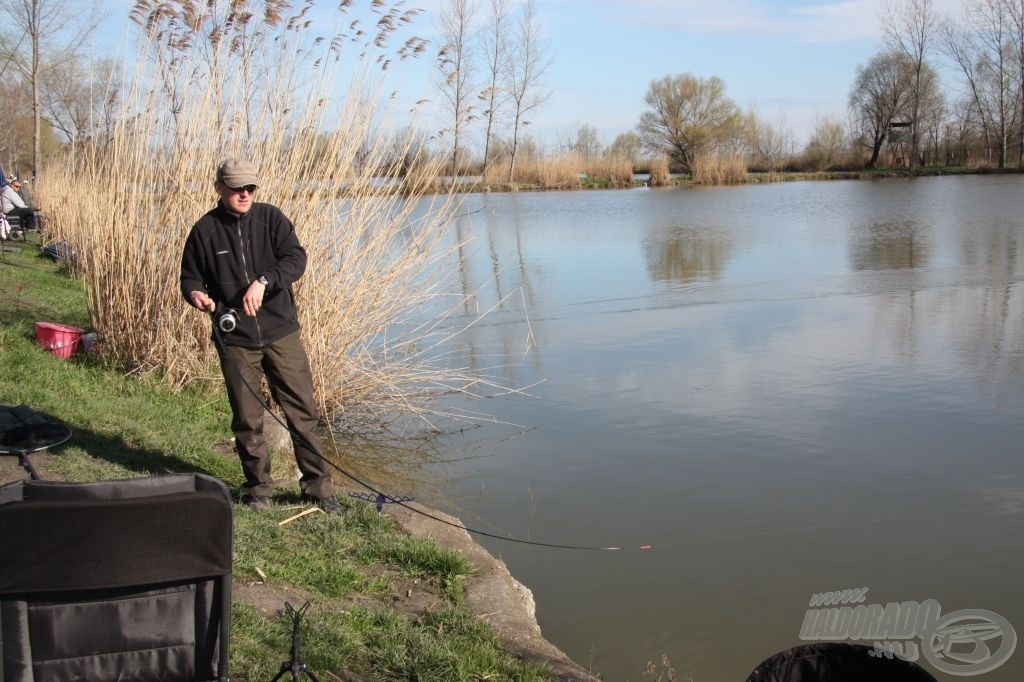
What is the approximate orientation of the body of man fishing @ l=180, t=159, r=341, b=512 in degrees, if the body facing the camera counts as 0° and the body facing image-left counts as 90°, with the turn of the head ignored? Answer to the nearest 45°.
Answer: approximately 0°

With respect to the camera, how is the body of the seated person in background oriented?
to the viewer's right

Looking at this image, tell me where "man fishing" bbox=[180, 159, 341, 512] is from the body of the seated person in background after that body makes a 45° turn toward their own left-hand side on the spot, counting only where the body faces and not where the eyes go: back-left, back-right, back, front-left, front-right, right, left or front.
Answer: back-right
